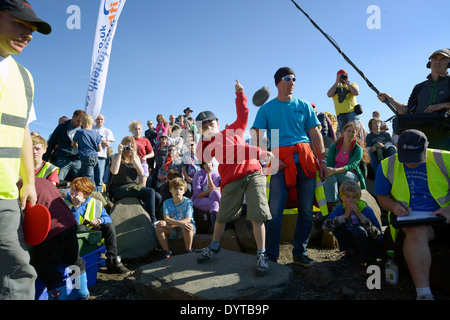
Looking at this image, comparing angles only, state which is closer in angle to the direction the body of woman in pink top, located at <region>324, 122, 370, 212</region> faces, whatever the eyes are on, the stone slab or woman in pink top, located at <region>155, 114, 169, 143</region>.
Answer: the stone slab

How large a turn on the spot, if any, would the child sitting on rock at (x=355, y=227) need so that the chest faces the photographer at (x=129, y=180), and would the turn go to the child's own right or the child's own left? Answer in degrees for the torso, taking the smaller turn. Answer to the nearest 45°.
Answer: approximately 90° to the child's own right

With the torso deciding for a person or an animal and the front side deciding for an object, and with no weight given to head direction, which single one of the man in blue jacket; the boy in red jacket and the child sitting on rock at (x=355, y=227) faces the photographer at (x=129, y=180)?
the man in blue jacket

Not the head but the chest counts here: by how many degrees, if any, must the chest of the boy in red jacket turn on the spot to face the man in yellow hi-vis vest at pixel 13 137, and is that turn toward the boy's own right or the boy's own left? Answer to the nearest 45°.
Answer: approximately 45° to the boy's own right

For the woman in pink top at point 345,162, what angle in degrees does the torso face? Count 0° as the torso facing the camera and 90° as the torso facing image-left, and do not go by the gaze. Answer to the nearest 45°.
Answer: approximately 45°

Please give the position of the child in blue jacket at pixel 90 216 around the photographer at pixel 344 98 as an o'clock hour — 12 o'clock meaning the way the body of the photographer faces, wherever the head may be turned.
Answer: The child in blue jacket is roughly at 1 o'clock from the photographer.

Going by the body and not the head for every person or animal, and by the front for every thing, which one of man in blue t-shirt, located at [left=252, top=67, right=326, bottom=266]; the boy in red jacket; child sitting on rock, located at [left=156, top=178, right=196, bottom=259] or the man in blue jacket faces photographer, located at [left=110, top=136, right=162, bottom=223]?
the man in blue jacket

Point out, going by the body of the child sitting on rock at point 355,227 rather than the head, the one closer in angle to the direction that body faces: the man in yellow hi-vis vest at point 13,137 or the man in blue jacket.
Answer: the man in yellow hi-vis vest

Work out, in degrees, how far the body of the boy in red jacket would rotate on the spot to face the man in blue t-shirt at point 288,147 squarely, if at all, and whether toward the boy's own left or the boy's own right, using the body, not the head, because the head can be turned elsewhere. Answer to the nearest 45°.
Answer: approximately 135° to the boy's own left
